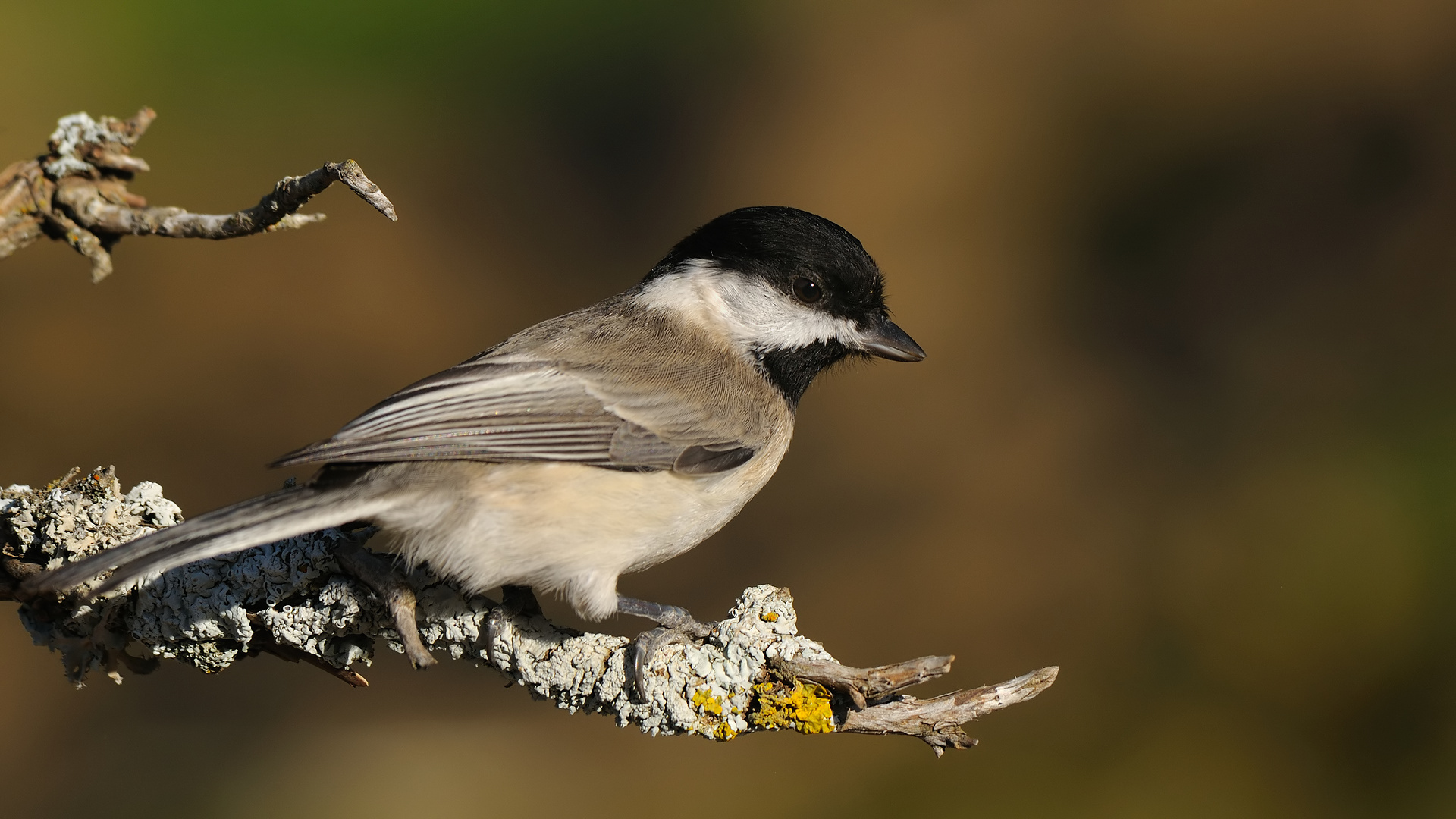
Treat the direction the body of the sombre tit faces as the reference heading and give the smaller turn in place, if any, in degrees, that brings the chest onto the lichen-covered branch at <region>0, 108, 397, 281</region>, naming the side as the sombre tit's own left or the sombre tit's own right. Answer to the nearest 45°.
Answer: approximately 135° to the sombre tit's own left

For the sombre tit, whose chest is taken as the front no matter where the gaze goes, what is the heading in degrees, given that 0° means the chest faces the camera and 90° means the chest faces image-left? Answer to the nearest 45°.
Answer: approximately 270°
